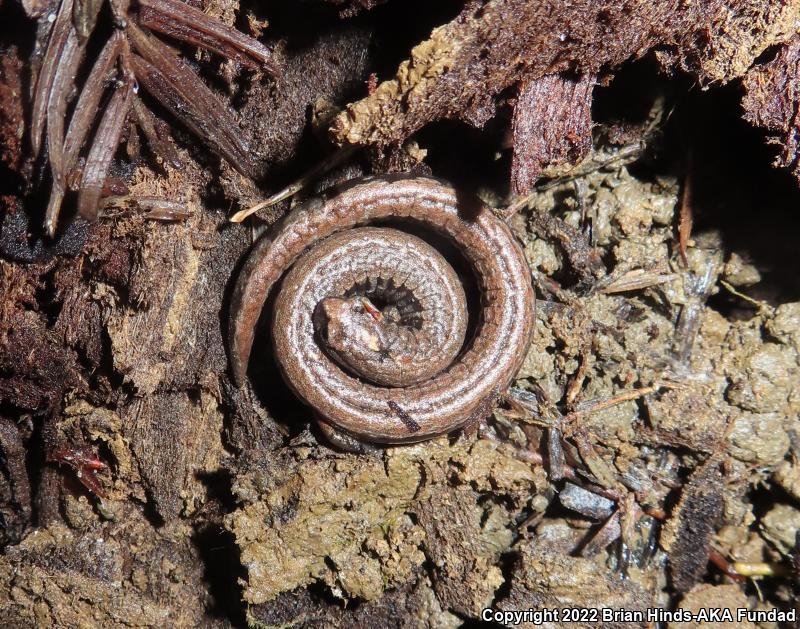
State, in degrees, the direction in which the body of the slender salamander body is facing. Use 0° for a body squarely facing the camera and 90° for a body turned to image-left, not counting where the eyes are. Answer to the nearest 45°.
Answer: approximately 135°
